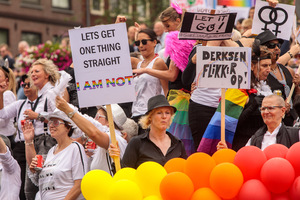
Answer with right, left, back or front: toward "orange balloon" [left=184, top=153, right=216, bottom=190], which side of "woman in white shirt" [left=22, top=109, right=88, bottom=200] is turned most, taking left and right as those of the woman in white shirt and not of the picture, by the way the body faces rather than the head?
left

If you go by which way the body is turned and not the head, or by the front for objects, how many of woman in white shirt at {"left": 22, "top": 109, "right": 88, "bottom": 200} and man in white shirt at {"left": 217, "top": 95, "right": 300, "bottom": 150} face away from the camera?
0

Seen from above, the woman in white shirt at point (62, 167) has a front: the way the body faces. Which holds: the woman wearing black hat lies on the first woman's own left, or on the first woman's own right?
on the first woman's own left

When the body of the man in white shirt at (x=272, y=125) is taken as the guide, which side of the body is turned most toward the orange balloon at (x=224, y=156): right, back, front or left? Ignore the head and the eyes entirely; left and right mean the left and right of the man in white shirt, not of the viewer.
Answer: front

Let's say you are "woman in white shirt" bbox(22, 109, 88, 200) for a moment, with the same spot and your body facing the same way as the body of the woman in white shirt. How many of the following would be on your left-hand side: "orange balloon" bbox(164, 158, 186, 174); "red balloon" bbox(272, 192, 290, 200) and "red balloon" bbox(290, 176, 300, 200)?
3

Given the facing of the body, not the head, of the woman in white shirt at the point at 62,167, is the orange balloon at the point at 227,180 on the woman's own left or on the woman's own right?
on the woman's own left

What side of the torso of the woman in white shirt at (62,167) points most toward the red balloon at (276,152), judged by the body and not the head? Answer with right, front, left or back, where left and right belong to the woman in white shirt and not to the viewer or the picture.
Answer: left

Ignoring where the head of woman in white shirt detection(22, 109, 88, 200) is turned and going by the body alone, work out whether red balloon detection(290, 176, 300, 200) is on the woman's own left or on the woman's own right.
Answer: on the woman's own left

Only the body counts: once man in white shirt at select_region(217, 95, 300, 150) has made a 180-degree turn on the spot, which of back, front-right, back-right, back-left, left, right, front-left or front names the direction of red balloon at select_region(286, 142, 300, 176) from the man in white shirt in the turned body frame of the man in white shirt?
back-right

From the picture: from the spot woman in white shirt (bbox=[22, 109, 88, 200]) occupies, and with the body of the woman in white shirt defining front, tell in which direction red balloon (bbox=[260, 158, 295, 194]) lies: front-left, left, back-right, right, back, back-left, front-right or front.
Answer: left

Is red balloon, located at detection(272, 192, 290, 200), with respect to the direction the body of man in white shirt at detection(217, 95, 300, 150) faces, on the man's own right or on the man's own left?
on the man's own left

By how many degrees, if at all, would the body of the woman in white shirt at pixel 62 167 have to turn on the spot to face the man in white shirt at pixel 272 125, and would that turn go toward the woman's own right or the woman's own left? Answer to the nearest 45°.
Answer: approximately 90° to the woman's own left

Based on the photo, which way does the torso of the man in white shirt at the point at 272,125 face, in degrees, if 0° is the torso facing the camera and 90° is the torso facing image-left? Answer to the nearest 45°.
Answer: approximately 45°
